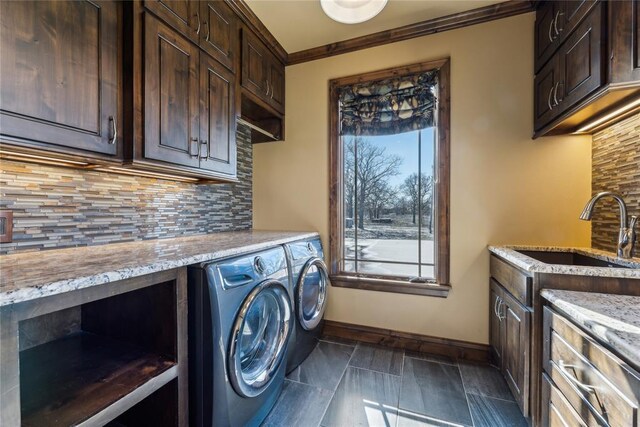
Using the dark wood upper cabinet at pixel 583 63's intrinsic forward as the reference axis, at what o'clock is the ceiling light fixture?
The ceiling light fixture is roughly at 12 o'clock from the dark wood upper cabinet.

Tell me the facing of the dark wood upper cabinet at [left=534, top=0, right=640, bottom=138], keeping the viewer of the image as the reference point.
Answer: facing the viewer and to the left of the viewer

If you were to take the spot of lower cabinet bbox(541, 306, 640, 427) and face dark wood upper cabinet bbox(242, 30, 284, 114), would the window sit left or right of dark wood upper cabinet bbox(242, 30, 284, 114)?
right

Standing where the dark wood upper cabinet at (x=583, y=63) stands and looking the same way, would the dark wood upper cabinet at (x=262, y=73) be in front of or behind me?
in front

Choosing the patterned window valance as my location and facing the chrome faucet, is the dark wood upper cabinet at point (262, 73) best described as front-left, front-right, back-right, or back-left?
back-right

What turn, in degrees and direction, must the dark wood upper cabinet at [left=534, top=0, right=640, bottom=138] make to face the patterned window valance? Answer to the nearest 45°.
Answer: approximately 45° to its right

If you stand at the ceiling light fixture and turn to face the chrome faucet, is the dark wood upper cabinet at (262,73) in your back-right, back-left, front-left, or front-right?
back-left

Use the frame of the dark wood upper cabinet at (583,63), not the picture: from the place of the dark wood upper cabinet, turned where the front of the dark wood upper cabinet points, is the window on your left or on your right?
on your right
